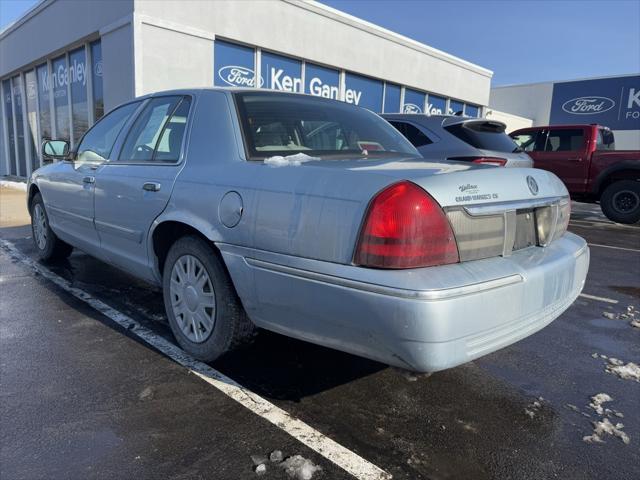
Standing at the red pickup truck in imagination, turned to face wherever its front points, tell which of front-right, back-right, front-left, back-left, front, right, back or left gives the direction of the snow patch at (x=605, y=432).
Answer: left

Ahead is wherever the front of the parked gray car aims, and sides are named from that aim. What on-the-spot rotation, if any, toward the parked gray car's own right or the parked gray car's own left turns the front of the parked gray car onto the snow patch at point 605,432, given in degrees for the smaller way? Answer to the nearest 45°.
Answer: approximately 135° to the parked gray car's own left

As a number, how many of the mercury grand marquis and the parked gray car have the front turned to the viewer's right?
0

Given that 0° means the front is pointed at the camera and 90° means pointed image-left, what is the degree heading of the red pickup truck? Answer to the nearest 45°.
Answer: approximately 90°

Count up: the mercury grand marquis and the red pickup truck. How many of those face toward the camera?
0

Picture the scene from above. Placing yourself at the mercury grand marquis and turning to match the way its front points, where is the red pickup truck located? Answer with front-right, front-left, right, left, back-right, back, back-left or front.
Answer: right

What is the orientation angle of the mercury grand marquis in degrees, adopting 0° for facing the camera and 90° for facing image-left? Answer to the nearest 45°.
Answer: approximately 135°

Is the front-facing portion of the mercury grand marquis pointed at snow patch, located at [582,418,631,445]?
no

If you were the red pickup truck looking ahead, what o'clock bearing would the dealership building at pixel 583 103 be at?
The dealership building is roughly at 3 o'clock from the red pickup truck.

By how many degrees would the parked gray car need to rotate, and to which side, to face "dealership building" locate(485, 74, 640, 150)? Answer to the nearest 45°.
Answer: approximately 45° to its right

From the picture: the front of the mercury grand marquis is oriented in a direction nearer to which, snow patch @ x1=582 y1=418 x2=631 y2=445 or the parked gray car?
the parked gray car

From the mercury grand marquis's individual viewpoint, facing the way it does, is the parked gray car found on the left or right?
on its right

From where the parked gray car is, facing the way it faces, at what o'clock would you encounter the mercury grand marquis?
The mercury grand marquis is roughly at 8 o'clock from the parked gray car.

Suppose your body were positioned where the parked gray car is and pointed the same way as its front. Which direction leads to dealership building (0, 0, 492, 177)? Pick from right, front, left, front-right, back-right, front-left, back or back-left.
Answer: front

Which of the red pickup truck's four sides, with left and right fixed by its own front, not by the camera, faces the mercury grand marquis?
left

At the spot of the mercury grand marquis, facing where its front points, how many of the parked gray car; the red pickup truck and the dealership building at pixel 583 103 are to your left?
0

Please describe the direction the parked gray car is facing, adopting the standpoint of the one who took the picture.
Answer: facing away from the viewer and to the left of the viewer
